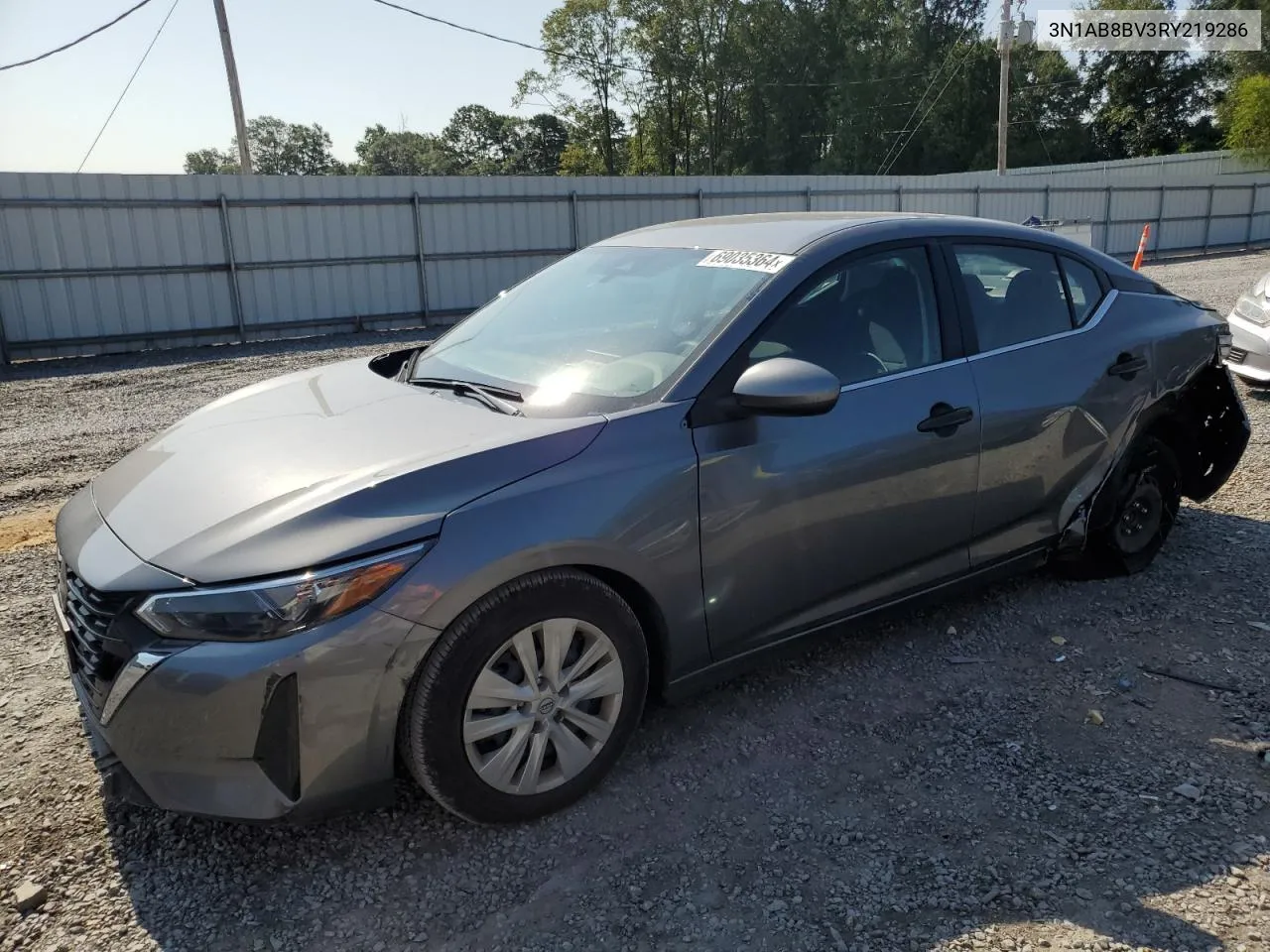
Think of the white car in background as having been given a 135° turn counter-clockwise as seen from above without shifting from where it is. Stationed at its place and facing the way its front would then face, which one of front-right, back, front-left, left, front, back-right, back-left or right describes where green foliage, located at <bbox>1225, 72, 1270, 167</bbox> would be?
left

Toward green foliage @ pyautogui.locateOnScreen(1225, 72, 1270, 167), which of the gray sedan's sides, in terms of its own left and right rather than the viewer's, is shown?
back

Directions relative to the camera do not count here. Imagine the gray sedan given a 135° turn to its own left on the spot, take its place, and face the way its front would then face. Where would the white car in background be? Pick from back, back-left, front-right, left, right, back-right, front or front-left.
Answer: front-left

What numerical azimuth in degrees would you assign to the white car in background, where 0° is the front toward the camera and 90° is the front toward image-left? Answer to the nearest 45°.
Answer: approximately 45°

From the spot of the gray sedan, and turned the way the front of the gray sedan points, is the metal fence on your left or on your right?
on your right

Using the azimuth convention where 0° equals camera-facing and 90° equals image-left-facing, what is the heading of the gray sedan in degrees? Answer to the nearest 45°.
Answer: approximately 45°

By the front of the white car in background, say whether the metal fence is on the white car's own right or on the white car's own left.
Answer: on the white car's own right

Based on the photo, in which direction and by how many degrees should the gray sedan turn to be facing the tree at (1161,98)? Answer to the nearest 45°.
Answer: approximately 180°
